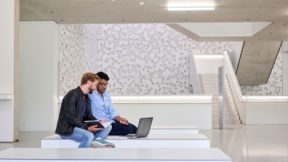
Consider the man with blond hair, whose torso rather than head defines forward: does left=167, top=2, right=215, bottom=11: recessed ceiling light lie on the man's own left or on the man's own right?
on the man's own left

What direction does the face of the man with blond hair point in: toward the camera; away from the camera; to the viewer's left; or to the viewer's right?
to the viewer's right

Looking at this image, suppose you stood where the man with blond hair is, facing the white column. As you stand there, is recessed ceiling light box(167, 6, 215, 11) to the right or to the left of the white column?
right

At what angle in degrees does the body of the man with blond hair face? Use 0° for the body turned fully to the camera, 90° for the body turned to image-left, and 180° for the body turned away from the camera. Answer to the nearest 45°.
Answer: approximately 270°

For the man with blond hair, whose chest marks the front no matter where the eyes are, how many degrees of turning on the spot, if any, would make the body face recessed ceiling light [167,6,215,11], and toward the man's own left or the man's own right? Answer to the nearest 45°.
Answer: approximately 45° to the man's own left

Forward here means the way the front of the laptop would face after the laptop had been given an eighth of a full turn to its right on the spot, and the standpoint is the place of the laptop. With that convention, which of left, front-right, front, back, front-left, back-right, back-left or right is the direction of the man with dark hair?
front-left

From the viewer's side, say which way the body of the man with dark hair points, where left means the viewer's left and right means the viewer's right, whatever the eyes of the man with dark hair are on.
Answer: facing the viewer and to the right of the viewer

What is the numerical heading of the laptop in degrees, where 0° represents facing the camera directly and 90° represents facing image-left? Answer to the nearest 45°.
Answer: approximately 135°
